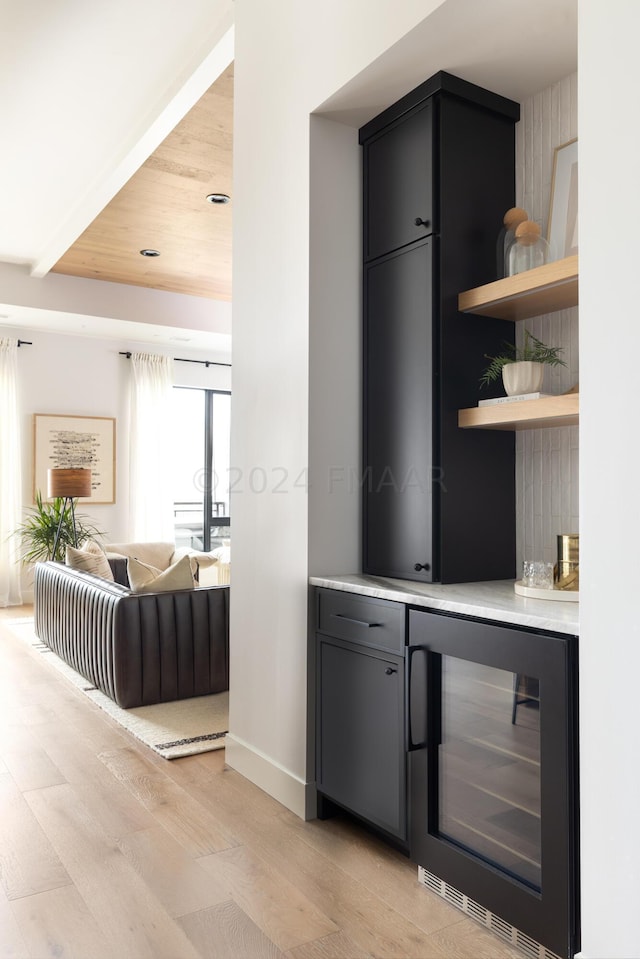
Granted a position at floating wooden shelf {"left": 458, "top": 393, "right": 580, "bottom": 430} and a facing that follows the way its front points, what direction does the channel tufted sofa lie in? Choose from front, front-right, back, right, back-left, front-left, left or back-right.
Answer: right

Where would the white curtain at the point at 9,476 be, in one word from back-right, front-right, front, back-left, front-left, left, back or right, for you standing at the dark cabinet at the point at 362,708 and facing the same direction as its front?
right

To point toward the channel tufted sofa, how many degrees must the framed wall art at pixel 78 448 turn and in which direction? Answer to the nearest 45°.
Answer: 0° — it already faces it

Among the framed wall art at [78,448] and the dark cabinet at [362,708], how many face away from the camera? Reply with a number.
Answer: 0

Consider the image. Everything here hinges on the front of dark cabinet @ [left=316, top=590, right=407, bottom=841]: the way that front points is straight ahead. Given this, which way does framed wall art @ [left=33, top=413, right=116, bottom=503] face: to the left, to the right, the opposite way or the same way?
to the left

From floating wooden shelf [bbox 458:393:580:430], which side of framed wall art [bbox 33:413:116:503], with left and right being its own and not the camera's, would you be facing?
front

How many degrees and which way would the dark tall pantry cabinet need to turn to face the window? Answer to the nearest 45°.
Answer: approximately 90° to its right

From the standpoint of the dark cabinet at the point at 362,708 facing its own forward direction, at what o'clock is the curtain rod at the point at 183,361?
The curtain rod is roughly at 4 o'clock from the dark cabinet.

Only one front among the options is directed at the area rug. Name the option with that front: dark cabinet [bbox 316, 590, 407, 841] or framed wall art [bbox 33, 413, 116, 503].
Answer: the framed wall art

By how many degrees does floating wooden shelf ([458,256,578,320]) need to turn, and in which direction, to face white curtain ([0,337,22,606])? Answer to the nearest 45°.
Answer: approximately 90° to its right

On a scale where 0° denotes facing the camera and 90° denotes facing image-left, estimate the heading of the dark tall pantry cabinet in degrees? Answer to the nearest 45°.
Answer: approximately 45°

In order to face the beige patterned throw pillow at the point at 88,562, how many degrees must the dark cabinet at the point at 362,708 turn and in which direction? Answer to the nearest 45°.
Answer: approximately 90° to its right

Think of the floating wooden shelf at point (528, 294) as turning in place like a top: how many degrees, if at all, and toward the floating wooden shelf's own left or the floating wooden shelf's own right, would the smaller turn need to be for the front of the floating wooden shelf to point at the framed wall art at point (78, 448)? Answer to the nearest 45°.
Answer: approximately 90° to the floating wooden shelf's own right
